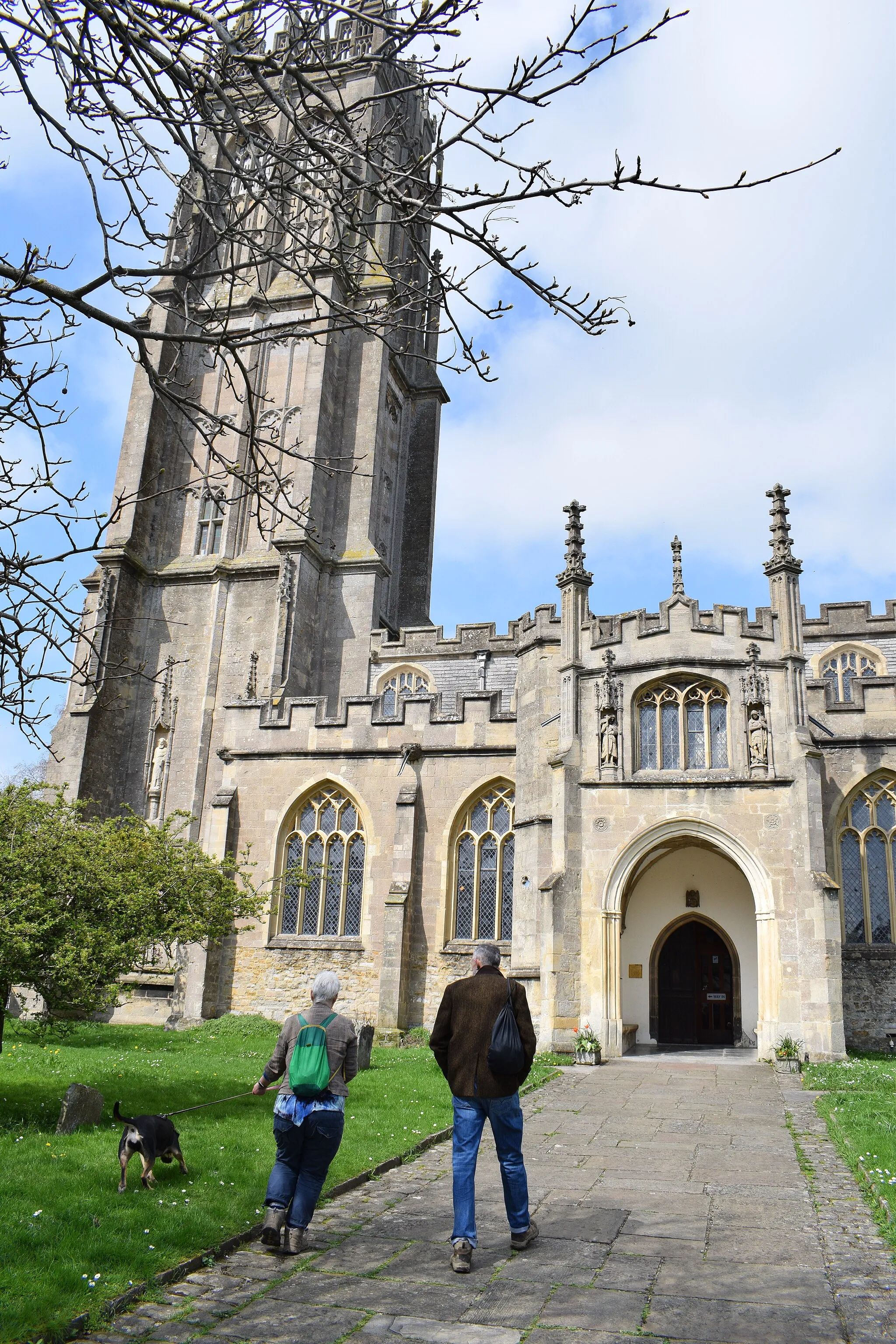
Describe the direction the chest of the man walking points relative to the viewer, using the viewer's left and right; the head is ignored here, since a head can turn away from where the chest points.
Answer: facing away from the viewer

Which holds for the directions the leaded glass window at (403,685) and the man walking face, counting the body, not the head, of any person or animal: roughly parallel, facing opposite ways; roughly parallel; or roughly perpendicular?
roughly parallel, facing opposite ways

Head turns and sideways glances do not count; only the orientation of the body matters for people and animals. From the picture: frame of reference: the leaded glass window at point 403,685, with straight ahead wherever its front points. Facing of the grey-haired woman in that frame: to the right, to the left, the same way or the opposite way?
the opposite way

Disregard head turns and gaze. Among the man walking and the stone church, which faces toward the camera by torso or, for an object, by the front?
the stone church

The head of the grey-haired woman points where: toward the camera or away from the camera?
away from the camera

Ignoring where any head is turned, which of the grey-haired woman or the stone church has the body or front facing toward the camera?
the stone church

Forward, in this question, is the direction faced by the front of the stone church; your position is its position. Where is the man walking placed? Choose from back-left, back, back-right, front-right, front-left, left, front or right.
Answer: front

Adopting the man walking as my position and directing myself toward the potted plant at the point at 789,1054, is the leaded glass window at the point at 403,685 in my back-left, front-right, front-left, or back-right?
front-left

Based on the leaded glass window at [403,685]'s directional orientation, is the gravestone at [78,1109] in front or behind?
in front

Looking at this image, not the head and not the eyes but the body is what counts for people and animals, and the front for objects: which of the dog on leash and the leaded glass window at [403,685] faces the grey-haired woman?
the leaded glass window

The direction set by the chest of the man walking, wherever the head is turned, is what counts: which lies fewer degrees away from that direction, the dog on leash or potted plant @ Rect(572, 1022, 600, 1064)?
the potted plant

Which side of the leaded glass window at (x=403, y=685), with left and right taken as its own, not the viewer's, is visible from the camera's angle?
front

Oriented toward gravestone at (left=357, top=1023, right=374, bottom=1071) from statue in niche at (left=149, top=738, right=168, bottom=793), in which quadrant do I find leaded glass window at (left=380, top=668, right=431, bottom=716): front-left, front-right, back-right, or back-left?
front-left

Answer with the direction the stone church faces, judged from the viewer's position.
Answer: facing the viewer

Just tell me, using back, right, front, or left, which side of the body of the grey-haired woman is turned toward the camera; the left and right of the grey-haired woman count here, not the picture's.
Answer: back

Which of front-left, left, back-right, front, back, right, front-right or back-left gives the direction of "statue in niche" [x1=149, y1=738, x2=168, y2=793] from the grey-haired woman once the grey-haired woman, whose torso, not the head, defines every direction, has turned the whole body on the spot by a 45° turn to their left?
front-right
